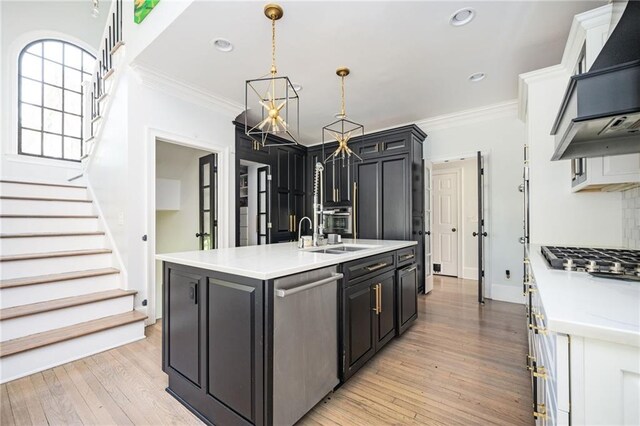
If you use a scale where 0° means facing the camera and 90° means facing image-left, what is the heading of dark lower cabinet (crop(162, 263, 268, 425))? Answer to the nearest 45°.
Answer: approximately 45°

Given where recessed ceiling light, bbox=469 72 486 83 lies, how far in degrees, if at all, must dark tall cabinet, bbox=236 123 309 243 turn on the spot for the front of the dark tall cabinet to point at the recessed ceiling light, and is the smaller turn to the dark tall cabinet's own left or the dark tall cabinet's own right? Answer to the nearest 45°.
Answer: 0° — it already faces it

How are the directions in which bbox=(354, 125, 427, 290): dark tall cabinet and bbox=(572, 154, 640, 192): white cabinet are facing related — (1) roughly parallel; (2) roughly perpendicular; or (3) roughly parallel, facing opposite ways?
roughly perpendicular

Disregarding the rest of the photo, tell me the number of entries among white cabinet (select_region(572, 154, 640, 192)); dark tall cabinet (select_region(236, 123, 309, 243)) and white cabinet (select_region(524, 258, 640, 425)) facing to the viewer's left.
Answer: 2

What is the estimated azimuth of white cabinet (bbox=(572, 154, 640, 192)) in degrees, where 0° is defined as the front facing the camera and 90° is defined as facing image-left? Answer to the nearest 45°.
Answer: approximately 90°

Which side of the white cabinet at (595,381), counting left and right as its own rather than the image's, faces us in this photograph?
left

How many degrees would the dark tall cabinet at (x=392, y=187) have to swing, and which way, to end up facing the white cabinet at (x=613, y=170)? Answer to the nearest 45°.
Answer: approximately 90° to its left

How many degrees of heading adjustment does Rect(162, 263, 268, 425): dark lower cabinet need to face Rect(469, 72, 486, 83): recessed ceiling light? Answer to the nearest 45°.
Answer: approximately 135° to its left

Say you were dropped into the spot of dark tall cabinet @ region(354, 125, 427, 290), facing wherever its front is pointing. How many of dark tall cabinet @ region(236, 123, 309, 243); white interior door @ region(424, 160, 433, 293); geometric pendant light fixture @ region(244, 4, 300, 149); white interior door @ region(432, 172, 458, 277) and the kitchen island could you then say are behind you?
2

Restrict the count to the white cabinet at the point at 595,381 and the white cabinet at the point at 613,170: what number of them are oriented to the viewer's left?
2

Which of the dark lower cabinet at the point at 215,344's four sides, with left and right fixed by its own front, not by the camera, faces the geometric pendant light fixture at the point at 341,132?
back

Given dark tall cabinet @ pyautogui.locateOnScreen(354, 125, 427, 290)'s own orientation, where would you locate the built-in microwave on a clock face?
The built-in microwave is roughly at 2 o'clock from the dark tall cabinet.

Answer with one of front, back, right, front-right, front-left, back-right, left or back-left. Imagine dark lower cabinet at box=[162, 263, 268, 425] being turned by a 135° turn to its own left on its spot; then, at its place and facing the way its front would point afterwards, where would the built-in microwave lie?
front-left

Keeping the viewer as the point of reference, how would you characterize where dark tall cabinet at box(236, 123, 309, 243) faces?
facing the viewer and to the right of the viewer

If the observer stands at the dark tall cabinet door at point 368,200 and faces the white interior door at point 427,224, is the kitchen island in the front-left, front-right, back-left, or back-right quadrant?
back-right

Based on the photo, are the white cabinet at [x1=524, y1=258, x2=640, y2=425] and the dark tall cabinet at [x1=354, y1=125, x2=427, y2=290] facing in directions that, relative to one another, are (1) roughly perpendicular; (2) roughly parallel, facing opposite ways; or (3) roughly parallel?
roughly perpendicular
